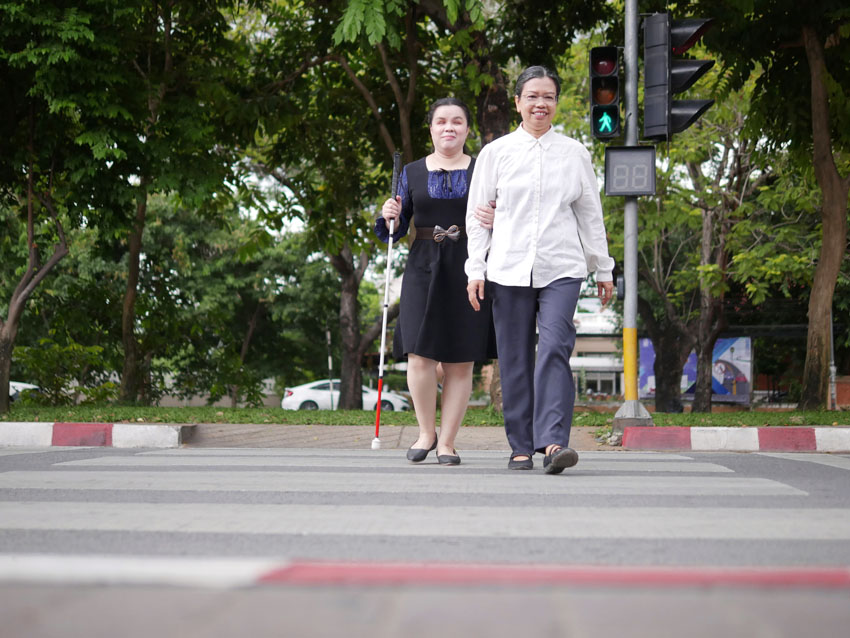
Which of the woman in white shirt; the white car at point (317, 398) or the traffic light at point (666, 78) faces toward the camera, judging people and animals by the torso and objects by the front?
the woman in white shirt

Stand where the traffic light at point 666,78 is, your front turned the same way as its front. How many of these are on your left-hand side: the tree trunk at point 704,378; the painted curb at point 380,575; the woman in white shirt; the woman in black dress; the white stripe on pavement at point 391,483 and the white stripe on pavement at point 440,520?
1

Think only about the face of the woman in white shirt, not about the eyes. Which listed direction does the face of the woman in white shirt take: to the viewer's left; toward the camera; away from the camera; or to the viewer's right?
toward the camera

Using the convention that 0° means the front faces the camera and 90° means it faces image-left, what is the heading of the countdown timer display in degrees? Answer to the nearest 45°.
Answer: approximately 0°

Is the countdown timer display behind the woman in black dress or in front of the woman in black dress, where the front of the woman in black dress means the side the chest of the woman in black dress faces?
behind

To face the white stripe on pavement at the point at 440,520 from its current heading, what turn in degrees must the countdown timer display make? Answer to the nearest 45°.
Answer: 0° — it already faces it

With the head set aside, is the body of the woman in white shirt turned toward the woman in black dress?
no

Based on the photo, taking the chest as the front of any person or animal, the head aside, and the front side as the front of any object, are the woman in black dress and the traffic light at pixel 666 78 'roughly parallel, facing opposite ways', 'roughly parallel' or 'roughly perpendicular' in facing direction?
roughly perpendicular

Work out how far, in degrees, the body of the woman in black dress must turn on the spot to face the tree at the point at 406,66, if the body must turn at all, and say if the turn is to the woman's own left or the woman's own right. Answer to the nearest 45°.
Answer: approximately 180°

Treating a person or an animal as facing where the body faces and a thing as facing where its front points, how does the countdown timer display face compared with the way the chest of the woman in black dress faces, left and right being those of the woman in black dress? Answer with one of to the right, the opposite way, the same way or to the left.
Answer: the same way

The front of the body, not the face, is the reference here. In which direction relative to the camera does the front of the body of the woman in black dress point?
toward the camera
